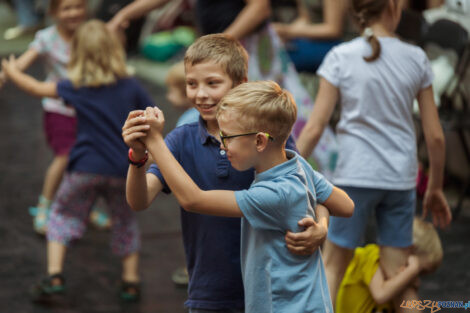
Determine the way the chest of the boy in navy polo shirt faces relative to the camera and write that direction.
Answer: toward the camera

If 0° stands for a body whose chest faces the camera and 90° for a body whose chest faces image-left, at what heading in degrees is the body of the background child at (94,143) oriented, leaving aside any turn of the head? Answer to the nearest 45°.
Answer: approximately 180°

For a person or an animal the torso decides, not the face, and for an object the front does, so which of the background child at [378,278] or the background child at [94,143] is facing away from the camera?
the background child at [94,143]

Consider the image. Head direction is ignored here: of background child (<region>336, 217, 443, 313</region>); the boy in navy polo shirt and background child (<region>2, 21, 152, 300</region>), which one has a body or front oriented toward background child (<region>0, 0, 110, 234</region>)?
background child (<region>2, 21, 152, 300</region>)

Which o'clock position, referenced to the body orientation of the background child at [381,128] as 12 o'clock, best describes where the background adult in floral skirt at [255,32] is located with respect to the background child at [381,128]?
the background adult in floral skirt at [255,32] is roughly at 11 o'clock from the background child at [381,128].

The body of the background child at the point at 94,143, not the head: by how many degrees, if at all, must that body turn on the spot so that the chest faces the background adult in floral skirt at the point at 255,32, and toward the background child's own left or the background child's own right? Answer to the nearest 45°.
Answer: approximately 90° to the background child's own right

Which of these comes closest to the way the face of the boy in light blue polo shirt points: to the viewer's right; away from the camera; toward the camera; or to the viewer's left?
to the viewer's left

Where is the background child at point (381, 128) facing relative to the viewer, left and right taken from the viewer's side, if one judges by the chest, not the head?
facing away from the viewer

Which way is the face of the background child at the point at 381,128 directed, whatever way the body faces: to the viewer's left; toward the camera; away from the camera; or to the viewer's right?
away from the camera
